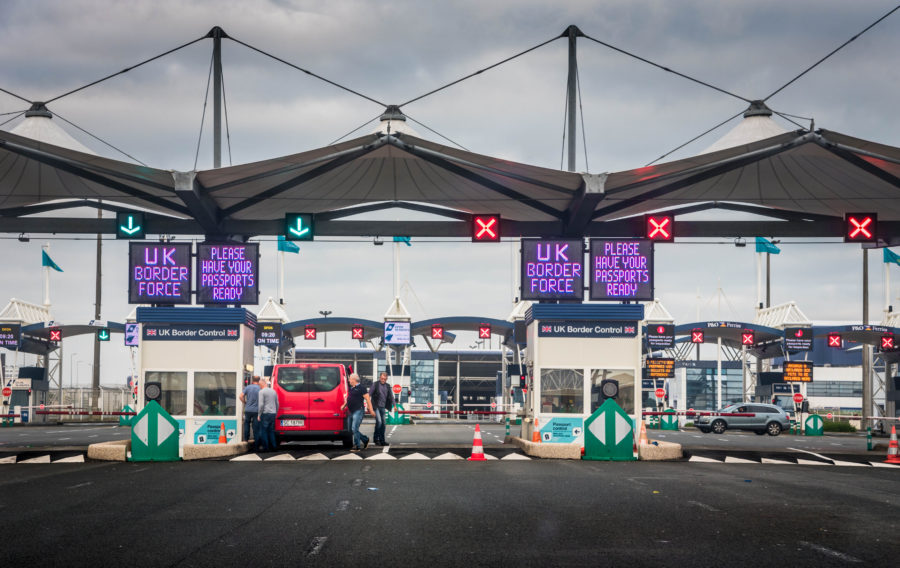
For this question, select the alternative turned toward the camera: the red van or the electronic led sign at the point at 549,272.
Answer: the electronic led sign

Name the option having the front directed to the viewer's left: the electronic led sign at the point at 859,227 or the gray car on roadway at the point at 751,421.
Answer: the gray car on roadway

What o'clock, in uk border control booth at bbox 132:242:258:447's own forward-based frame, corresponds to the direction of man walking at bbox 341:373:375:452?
The man walking is roughly at 10 o'clock from the uk border control booth.

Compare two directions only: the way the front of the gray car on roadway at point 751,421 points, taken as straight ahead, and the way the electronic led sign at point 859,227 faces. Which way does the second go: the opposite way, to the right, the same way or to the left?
to the left

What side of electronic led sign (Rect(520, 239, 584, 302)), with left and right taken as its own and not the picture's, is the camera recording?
front

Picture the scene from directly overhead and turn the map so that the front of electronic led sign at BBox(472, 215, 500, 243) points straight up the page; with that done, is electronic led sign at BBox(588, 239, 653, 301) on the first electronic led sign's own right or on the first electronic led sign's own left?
on the first electronic led sign's own left

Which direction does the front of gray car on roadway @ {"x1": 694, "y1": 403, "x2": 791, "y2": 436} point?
to the viewer's left

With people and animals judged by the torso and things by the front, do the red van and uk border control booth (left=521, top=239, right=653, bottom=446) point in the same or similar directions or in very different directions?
very different directions

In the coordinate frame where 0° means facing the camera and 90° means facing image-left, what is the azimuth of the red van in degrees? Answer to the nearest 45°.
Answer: approximately 180°

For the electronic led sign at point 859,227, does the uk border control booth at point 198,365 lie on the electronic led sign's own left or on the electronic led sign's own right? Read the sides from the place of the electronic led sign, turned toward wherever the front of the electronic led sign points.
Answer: on the electronic led sign's own right

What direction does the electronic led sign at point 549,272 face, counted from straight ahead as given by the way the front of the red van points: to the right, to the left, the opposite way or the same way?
the opposite way

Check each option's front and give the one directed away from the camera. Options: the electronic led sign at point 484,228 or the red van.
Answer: the red van

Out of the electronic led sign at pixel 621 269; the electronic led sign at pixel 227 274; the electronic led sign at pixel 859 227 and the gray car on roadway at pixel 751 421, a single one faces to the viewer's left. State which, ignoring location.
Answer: the gray car on roadway

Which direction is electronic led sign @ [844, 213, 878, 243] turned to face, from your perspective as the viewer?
facing the viewer
